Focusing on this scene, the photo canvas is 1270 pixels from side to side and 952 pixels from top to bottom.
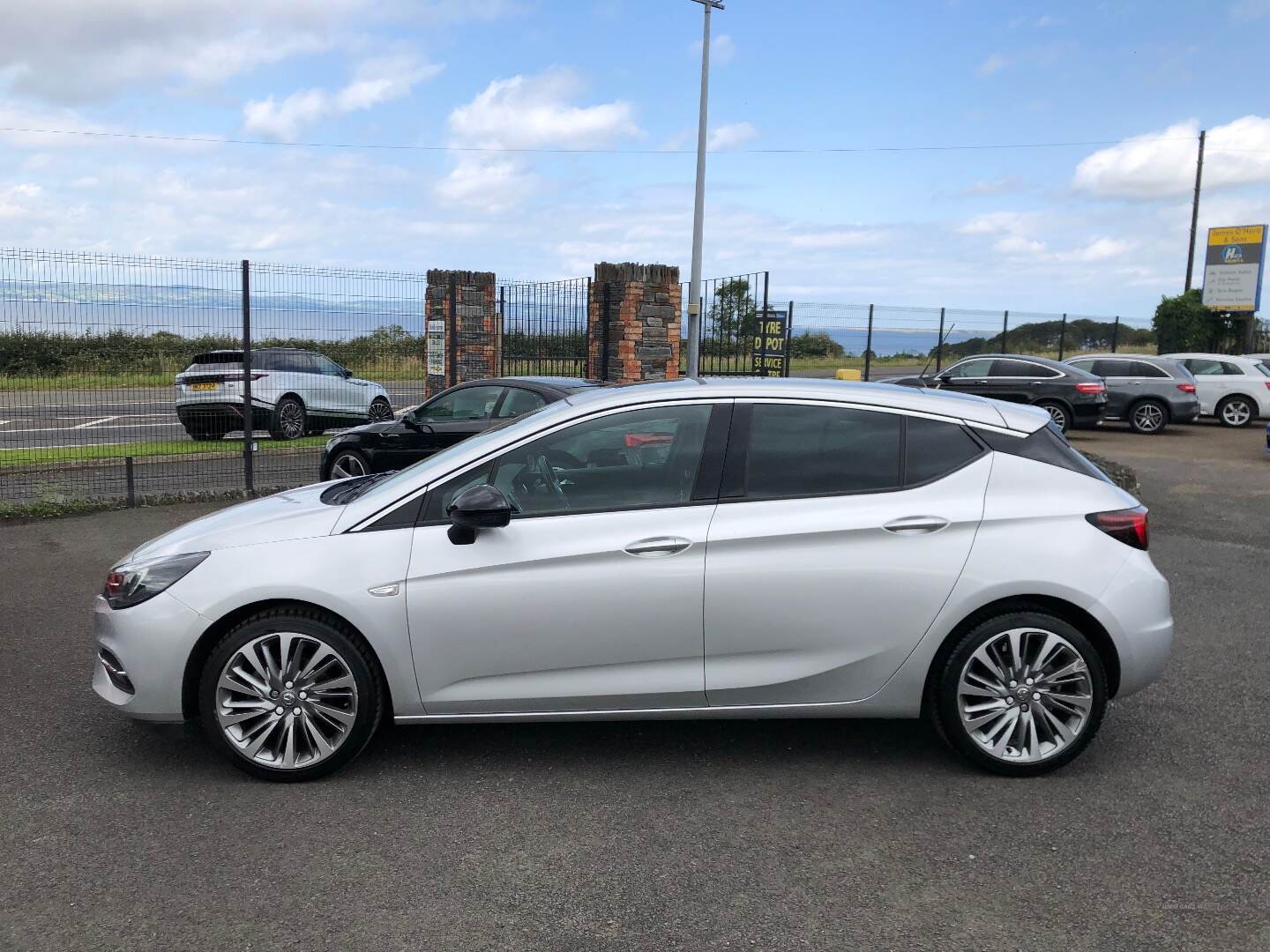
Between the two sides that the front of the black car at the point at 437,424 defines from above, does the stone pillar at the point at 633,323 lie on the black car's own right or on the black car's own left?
on the black car's own right

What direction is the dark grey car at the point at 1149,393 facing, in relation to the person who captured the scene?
facing to the left of the viewer

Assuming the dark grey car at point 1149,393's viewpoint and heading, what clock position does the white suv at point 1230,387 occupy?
The white suv is roughly at 4 o'clock from the dark grey car.

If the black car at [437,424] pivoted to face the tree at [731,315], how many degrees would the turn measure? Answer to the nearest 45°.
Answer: approximately 135° to its right

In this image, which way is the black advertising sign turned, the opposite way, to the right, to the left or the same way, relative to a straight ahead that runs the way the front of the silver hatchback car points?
to the left

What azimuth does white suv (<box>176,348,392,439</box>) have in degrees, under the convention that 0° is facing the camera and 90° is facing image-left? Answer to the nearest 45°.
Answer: approximately 225°

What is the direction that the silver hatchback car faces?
to the viewer's left

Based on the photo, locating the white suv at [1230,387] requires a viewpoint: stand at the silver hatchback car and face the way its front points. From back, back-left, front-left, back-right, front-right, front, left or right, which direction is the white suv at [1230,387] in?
back-right

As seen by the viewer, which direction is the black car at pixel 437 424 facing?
to the viewer's left

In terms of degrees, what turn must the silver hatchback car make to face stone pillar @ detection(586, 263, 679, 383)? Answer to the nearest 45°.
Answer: approximately 90° to its right

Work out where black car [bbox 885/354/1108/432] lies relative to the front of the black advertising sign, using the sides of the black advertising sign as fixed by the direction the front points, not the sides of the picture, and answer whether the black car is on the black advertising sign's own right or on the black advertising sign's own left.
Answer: on the black advertising sign's own left

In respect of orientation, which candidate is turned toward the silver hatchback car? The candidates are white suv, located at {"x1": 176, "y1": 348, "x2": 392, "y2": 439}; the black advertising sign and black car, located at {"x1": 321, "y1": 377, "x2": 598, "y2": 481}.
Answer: the black advertising sign

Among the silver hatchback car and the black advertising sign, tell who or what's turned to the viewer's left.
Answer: the silver hatchback car
